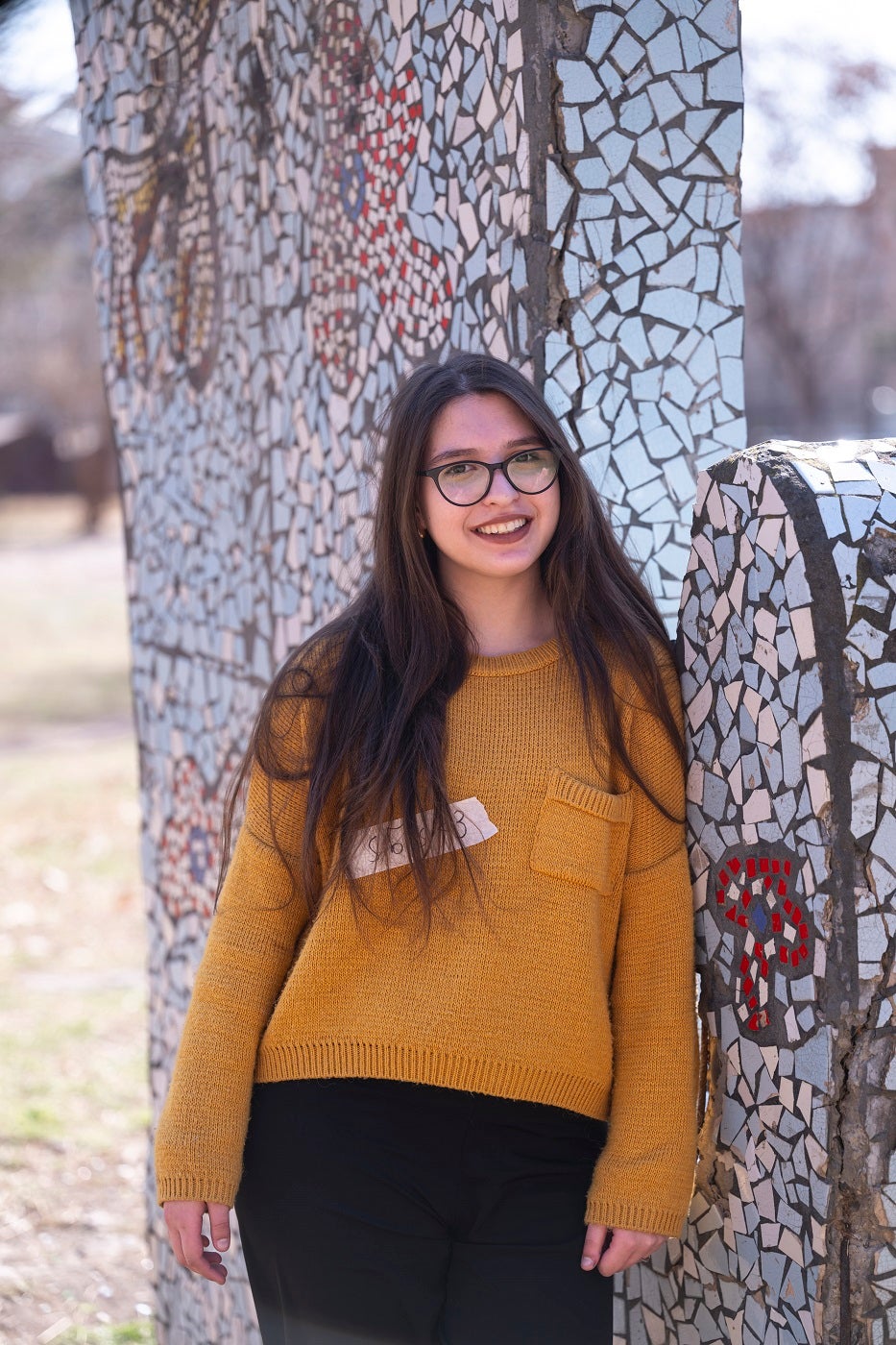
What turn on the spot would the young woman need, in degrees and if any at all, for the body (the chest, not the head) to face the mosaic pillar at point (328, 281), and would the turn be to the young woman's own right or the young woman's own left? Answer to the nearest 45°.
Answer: approximately 180°

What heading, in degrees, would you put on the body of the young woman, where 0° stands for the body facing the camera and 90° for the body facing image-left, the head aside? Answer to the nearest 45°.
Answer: approximately 0°
